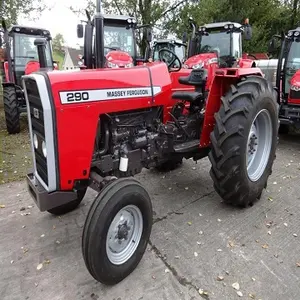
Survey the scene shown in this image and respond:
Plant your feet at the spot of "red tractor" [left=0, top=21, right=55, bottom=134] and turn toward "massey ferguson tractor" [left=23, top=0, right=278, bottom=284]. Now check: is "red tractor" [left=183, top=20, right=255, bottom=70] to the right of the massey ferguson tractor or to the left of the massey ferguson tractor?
left

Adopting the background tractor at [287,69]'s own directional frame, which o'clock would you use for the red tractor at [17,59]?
The red tractor is roughly at 3 o'clock from the background tractor.

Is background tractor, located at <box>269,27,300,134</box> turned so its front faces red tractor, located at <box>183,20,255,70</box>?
no

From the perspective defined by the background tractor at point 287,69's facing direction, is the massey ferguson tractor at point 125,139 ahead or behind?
ahead

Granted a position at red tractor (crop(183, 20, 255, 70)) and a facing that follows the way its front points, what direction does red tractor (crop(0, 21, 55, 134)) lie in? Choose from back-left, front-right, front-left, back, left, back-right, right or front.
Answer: front-right

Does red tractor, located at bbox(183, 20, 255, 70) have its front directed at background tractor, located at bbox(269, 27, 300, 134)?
no

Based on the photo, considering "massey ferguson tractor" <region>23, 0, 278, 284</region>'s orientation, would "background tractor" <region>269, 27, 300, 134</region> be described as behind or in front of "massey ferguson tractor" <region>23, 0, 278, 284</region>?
behind

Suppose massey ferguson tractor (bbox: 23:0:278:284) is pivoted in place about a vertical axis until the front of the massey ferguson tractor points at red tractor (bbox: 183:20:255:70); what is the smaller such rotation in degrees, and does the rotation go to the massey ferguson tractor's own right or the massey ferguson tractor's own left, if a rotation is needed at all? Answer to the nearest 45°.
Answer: approximately 135° to the massey ferguson tractor's own right

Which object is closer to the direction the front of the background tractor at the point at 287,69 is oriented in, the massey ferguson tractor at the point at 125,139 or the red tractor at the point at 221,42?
the massey ferguson tractor

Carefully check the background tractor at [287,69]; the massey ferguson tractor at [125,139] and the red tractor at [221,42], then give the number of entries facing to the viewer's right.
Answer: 0

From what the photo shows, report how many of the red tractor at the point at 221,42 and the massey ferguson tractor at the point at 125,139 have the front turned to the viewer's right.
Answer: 0

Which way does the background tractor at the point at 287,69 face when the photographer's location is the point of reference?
facing the viewer

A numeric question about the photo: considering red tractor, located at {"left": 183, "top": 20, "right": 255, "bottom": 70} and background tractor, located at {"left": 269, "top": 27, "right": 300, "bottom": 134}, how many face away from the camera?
0

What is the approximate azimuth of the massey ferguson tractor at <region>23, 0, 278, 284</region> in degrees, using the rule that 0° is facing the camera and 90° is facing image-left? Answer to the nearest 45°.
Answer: approximately 45°

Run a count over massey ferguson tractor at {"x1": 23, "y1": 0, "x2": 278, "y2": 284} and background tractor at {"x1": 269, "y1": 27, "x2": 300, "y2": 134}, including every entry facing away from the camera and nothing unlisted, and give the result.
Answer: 0

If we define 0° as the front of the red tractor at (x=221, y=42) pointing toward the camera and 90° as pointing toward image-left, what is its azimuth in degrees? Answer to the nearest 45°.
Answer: approximately 45°

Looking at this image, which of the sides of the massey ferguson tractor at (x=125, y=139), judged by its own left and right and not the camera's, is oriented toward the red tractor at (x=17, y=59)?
right
